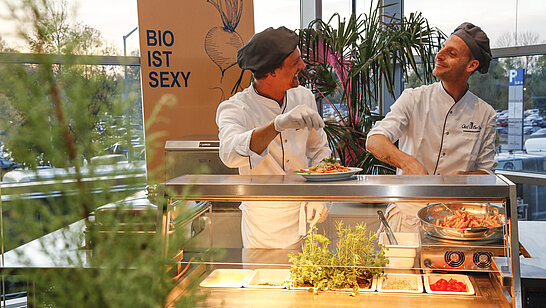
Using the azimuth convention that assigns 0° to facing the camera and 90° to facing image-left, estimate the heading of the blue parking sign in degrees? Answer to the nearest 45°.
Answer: approximately 0°

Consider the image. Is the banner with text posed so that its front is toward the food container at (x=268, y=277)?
yes

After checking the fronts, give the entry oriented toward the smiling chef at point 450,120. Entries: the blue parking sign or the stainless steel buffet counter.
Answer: the blue parking sign

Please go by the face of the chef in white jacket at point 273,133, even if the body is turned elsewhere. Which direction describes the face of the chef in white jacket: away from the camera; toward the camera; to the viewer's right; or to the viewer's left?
to the viewer's right

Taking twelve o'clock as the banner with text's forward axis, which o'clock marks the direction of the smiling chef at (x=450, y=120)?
The smiling chef is roughly at 11 o'clock from the banner with text.

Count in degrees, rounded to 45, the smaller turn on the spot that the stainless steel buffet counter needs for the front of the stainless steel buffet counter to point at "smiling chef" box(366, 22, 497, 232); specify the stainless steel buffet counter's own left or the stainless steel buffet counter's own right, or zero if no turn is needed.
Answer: approximately 135° to the stainless steel buffet counter's own left

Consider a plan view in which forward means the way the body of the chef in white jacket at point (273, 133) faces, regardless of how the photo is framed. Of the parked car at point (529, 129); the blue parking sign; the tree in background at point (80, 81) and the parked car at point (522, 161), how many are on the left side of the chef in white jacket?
3

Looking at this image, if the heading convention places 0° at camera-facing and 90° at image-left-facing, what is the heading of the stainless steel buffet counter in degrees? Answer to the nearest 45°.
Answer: approximately 0°
